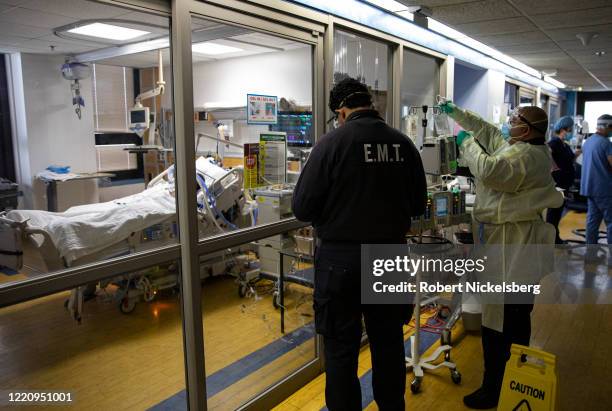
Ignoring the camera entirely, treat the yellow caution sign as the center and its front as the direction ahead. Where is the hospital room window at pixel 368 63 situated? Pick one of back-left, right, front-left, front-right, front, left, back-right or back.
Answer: back-right

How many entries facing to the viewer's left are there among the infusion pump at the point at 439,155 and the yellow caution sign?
0

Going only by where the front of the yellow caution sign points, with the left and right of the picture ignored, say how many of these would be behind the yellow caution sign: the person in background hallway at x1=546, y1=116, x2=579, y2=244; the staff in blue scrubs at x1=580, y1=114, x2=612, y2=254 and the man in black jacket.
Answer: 2

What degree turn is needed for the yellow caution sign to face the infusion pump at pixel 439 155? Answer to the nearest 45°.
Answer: approximately 135° to its right

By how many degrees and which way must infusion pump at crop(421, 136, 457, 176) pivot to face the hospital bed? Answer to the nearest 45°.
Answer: approximately 90° to its right

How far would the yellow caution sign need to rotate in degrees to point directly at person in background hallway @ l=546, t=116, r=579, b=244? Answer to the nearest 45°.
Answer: approximately 180°

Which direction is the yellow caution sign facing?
toward the camera

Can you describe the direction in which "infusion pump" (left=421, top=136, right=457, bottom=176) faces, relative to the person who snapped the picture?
facing the viewer and to the right of the viewer

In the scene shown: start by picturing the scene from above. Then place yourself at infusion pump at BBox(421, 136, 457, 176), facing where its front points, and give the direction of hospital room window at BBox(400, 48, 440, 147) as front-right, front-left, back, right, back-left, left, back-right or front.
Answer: back-left

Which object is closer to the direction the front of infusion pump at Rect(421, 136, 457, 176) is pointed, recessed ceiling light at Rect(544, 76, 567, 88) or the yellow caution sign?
the yellow caution sign

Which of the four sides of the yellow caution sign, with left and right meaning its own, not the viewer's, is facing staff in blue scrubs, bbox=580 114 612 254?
back

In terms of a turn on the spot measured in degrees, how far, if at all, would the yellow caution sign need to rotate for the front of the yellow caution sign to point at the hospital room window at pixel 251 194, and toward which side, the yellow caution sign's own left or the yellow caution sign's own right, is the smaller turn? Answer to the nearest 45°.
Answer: approximately 90° to the yellow caution sign's own right
